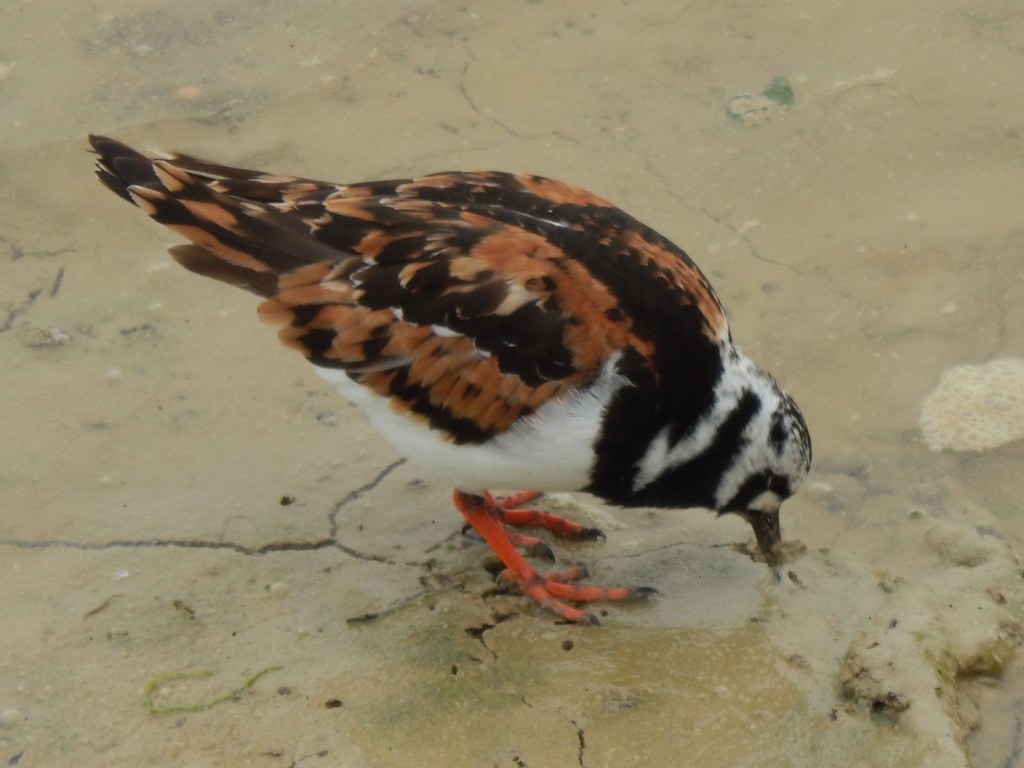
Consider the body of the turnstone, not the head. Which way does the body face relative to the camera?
to the viewer's right
